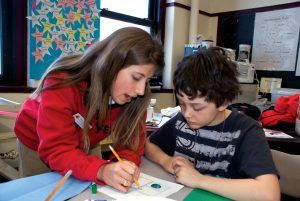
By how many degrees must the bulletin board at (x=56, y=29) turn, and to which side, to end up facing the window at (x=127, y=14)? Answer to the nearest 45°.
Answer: approximately 135° to its left

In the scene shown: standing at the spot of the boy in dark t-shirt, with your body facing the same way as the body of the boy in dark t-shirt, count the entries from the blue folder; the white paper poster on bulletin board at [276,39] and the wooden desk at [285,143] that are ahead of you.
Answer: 1

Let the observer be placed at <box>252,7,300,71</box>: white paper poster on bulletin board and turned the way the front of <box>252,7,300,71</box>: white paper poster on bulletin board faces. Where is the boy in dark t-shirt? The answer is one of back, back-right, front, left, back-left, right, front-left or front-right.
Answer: front-left

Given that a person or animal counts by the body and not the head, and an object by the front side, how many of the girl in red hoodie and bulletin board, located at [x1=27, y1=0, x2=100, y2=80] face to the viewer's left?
0

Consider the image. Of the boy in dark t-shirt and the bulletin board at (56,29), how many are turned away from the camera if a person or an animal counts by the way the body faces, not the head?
0

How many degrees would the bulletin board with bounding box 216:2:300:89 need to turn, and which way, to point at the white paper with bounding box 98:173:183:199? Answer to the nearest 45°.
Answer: approximately 45° to its left

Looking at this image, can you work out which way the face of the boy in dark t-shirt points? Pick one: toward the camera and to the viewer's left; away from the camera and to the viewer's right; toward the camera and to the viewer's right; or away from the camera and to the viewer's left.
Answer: toward the camera and to the viewer's left

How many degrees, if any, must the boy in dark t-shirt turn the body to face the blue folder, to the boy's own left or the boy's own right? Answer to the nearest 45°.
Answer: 0° — they already face it

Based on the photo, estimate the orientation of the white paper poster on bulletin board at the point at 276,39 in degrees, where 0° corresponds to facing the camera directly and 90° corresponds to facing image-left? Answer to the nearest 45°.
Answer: approximately 45°

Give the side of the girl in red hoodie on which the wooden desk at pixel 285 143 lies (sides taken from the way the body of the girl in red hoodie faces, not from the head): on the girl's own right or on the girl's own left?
on the girl's own left

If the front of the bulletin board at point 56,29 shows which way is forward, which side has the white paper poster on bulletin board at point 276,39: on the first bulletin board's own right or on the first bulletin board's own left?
on the first bulletin board's own left
